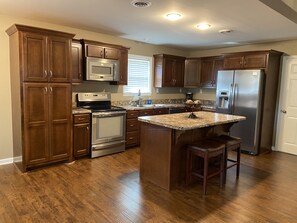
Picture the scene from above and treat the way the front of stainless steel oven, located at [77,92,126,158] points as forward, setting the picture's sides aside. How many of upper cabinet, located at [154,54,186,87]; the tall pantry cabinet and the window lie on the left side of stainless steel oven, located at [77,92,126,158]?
2

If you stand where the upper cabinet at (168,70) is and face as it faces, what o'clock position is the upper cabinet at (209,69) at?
the upper cabinet at (209,69) is roughly at 10 o'clock from the upper cabinet at (168,70).

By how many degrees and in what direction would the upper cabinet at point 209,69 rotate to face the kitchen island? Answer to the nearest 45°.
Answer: approximately 45° to its left

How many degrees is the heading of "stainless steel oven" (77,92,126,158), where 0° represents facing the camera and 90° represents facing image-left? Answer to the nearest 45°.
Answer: approximately 315°

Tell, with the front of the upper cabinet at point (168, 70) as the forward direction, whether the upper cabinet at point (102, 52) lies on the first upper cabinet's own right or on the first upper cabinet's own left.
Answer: on the first upper cabinet's own right
